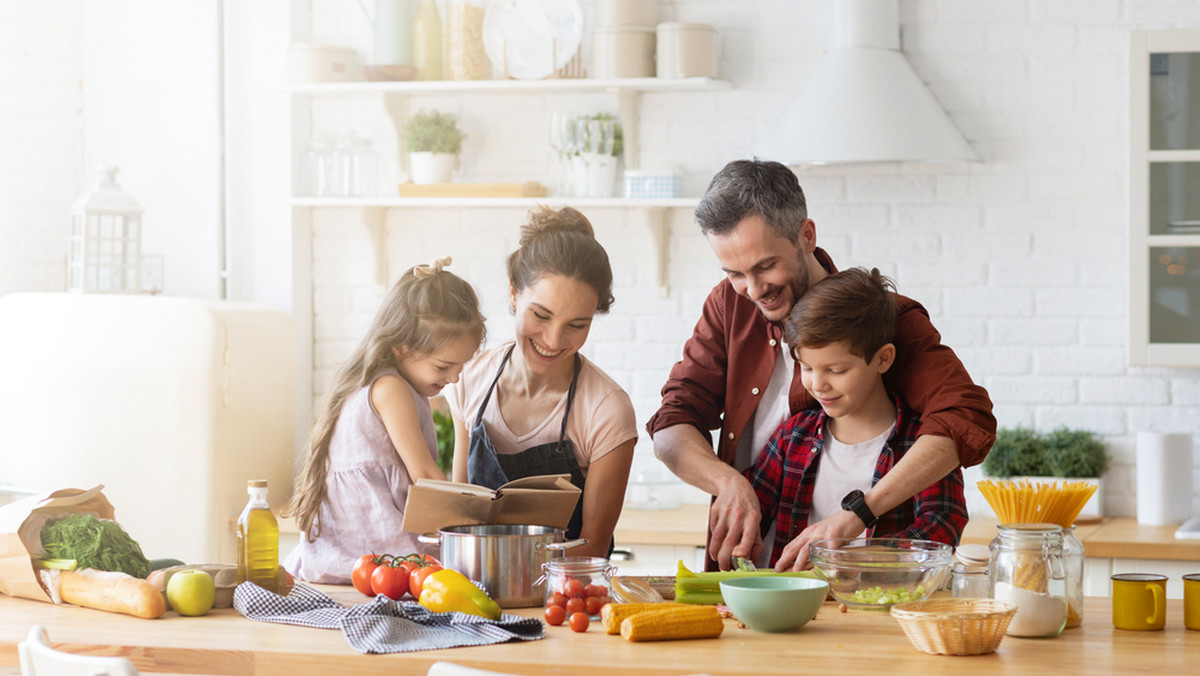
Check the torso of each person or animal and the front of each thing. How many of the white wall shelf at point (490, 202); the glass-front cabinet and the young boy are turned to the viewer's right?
0

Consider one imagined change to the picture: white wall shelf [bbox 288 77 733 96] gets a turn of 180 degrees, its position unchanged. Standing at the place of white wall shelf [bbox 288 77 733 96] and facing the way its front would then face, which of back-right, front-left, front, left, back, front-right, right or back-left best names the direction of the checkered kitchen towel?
back

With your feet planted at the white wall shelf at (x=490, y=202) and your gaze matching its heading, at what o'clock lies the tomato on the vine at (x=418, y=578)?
The tomato on the vine is roughly at 12 o'clock from the white wall shelf.

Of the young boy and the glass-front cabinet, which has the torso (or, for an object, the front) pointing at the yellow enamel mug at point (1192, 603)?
the glass-front cabinet

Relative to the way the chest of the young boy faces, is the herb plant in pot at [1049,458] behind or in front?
behind

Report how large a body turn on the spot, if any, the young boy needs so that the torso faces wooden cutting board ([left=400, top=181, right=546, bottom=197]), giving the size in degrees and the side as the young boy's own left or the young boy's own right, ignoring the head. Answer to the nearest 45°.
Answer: approximately 90° to the young boy's own right

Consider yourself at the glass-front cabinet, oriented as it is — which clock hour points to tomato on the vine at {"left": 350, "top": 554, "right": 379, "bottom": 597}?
The tomato on the vine is roughly at 1 o'clock from the glass-front cabinet.

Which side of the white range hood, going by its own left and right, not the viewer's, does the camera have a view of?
front

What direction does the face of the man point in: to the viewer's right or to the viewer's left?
to the viewer's left

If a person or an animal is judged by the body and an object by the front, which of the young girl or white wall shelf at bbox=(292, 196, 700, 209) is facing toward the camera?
the white wall shelf

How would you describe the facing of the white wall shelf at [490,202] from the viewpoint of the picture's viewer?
facing the viewer

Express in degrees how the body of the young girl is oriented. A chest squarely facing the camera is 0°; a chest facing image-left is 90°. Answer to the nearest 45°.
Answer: approximately 270°

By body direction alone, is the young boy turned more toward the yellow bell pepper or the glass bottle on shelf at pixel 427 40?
the yellow bell pepper

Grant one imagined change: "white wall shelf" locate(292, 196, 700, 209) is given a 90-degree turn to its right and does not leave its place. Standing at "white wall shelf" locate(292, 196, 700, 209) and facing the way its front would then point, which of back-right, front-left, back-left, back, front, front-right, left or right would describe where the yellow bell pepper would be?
left
